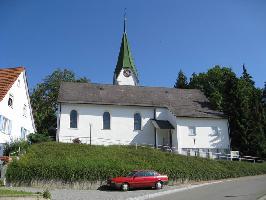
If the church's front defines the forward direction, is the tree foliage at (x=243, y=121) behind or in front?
behind

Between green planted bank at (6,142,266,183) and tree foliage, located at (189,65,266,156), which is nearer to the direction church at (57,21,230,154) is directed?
the green planted bank

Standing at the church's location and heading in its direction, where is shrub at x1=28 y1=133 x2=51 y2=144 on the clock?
The shrub is roughly at 3 o'clock from the church.

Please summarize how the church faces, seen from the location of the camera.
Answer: facing the viewer
